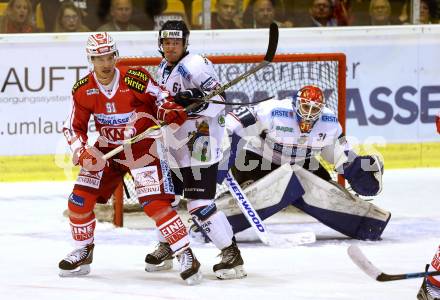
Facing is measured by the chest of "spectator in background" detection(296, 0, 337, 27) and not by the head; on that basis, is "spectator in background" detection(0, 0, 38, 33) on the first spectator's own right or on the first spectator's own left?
on the first spectator's own right

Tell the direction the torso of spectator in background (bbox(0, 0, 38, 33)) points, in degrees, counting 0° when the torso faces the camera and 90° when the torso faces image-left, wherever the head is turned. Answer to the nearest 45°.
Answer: approximately 0°

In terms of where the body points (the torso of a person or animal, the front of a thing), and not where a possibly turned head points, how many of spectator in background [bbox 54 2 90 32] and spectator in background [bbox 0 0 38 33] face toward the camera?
2

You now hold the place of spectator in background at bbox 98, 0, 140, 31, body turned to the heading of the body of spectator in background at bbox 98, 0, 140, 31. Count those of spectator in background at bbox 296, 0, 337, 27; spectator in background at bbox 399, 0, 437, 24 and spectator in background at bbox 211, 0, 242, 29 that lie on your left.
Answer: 3
